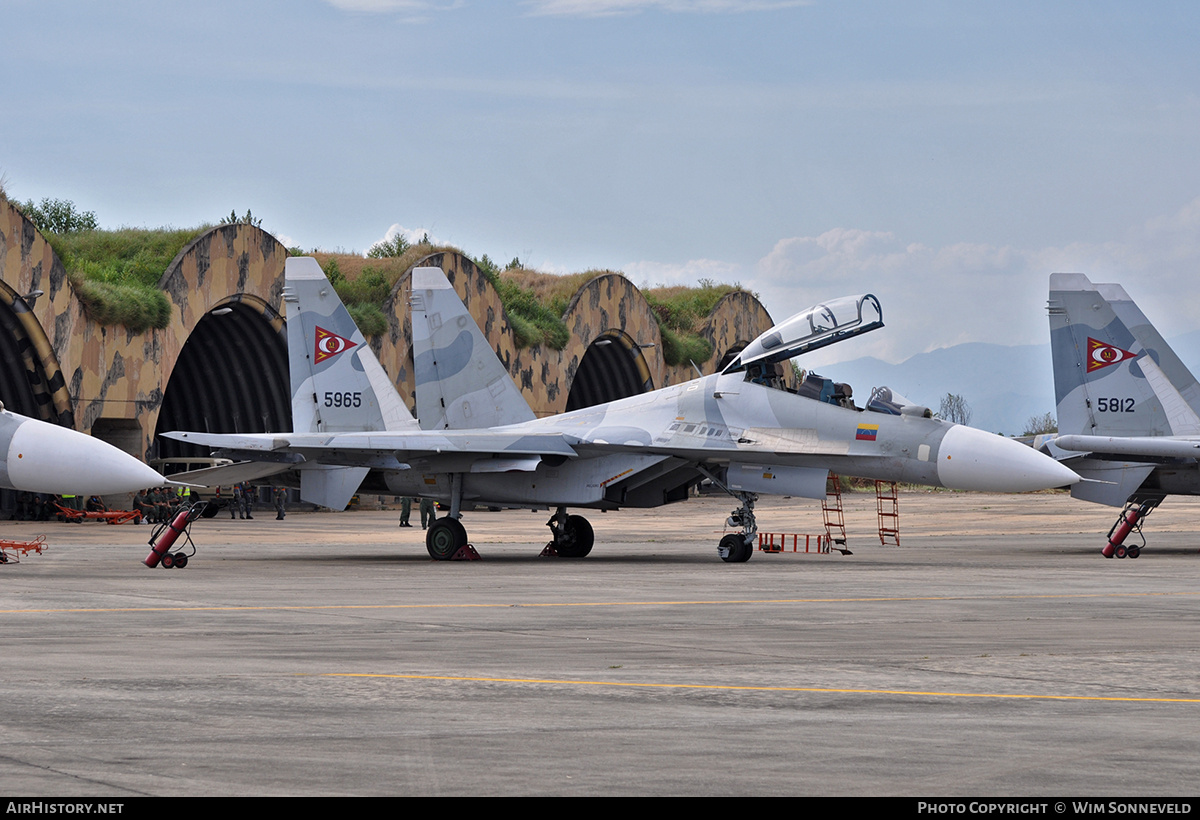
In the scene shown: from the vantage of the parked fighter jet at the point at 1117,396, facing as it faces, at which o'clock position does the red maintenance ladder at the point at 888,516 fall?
The red maintenance ladder is roughly at 7 o'clock from the parked fighter jet.

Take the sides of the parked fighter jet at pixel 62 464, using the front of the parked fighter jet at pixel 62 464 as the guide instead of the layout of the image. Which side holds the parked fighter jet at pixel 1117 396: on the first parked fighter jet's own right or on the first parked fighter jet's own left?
on the first parked fighter jet's own left

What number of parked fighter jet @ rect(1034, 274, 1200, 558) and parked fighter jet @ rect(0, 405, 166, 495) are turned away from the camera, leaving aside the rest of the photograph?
0

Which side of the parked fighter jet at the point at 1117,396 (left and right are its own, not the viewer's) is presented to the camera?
right

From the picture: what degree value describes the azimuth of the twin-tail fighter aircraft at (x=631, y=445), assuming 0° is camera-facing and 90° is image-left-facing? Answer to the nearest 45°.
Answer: approximately 315°

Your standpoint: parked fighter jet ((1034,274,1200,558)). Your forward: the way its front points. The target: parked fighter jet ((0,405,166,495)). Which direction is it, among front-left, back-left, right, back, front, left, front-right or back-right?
back-right

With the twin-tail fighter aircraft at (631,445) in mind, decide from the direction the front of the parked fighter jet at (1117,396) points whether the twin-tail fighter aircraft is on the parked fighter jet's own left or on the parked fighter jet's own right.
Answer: on the parked fighter jet's own right

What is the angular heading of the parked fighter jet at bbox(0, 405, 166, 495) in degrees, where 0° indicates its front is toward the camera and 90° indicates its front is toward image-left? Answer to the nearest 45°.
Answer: approximately 315°
